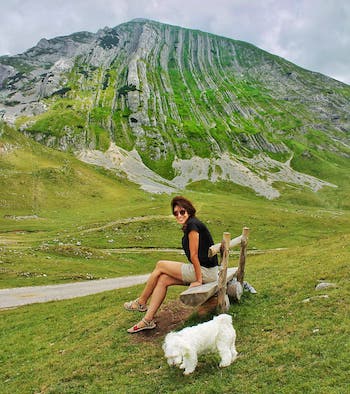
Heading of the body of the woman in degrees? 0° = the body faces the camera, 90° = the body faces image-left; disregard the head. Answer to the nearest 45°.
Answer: approximately 90°

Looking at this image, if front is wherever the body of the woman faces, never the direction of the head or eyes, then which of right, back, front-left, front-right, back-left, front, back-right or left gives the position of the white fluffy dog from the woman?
left

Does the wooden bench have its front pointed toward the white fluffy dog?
no
